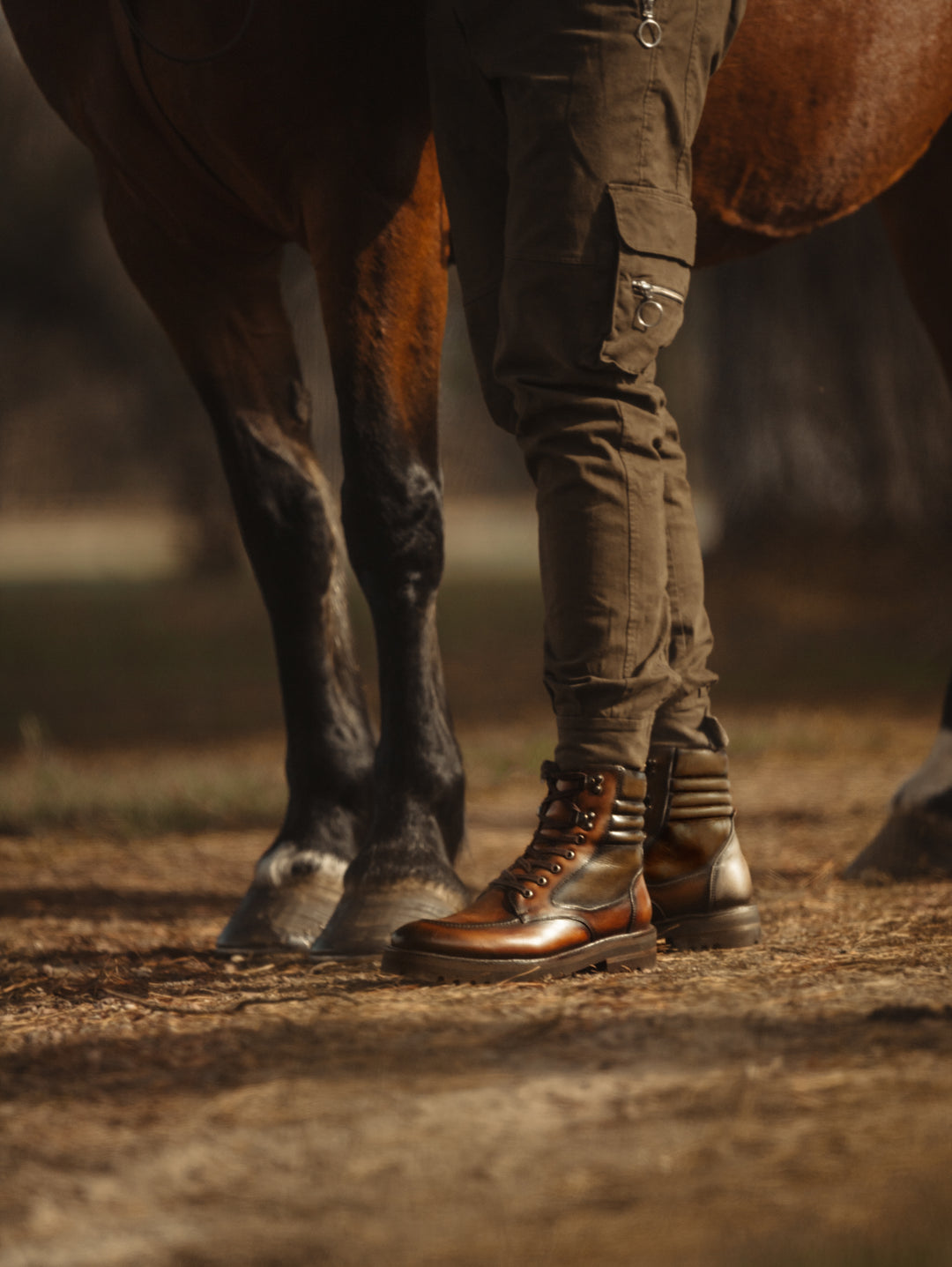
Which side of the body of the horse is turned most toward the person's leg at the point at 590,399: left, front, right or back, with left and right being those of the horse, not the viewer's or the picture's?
left

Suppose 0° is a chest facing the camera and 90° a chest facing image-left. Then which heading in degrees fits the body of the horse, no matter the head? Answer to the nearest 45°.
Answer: approximately 45°
